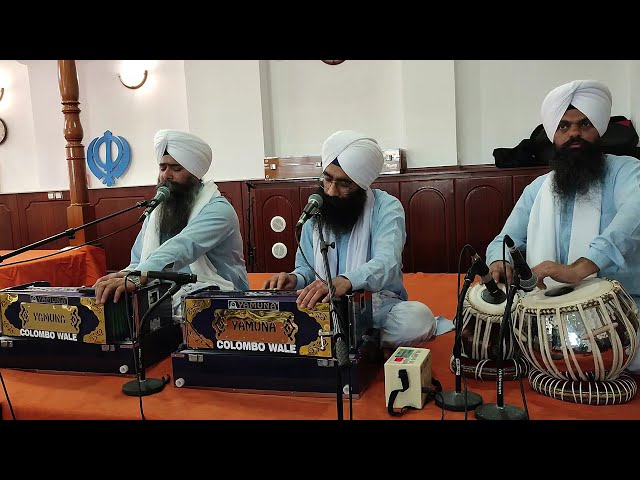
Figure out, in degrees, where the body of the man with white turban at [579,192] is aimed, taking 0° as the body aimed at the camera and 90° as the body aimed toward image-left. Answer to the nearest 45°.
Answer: approximately 45°

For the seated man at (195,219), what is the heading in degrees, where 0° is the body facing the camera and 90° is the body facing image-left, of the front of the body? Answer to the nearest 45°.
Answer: approximately 45°

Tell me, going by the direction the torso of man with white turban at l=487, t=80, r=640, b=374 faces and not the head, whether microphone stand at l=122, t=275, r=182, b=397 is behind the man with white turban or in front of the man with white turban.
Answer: in front

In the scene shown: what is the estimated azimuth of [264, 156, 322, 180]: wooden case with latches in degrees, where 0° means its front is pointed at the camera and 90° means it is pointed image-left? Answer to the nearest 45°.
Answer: approximately 0°

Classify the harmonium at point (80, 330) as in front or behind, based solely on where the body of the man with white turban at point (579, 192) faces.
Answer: in front
